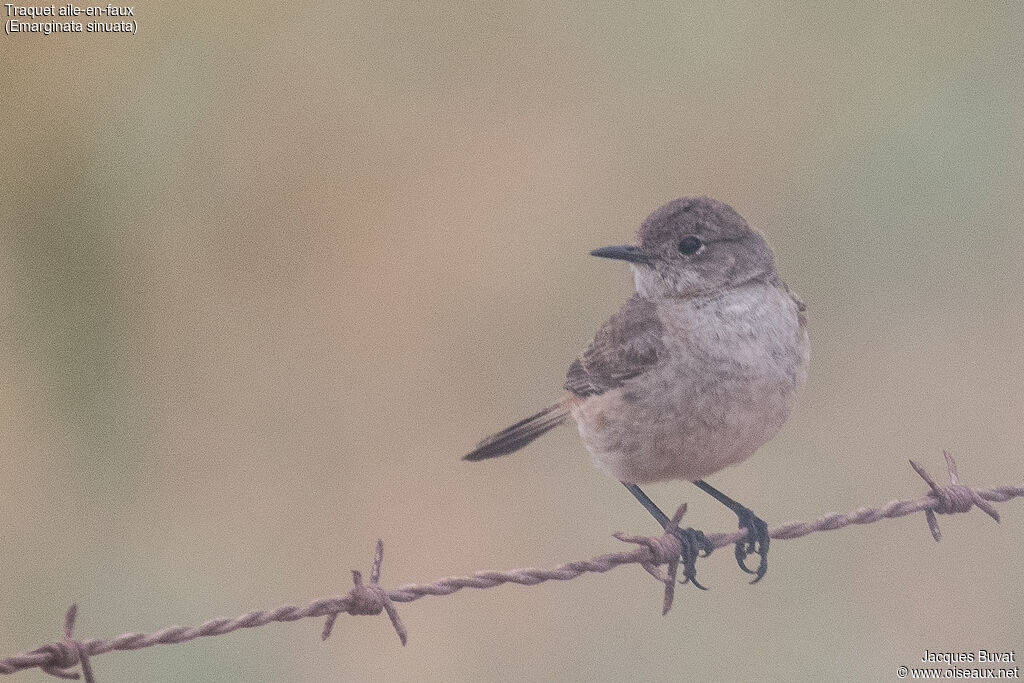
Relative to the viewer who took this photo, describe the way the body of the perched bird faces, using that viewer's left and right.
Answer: facing the viewer and to the right of the viewer
